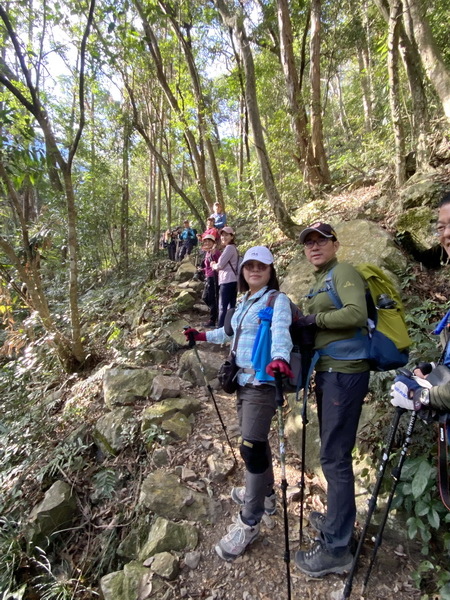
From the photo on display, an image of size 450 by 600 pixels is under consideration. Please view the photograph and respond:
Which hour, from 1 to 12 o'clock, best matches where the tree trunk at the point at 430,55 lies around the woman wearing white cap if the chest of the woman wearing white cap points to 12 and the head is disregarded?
The tree trunk is roughly at 6 o'clock from the woman wearing white cap.

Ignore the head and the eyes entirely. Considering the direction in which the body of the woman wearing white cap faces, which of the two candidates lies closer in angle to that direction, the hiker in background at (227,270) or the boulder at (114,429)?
the boulder

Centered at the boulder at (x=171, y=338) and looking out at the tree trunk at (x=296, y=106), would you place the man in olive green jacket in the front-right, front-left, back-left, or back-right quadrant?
back-right

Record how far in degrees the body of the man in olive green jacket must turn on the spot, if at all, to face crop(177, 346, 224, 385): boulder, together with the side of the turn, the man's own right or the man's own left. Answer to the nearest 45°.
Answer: approximately 45° to the man's own right

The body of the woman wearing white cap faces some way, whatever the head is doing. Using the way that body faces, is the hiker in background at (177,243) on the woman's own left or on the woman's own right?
on the woman's own right
